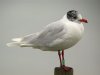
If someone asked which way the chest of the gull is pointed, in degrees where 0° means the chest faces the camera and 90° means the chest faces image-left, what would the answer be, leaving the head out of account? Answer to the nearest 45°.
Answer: approximately 270°
